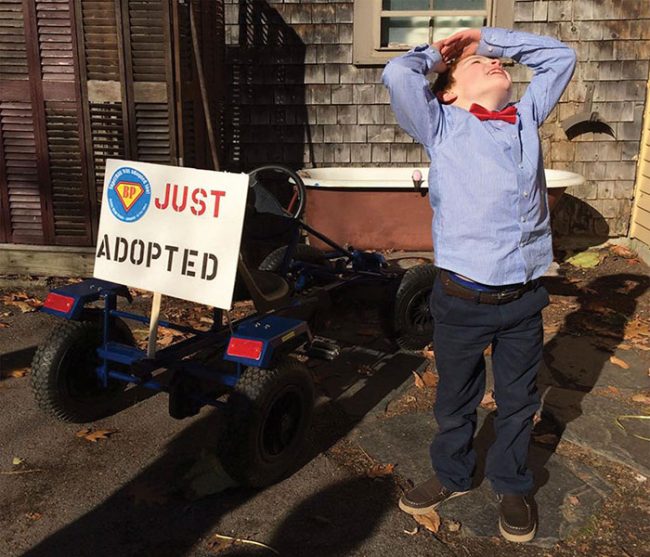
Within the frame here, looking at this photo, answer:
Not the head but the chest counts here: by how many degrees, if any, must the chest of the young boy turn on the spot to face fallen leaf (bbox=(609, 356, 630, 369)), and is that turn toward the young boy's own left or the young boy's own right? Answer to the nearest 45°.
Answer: approximately 90° to the young boy's own left

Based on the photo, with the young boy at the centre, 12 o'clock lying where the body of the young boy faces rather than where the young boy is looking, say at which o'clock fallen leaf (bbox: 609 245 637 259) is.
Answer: The fallen leaf is roughly at 8 o'clock from the young boy.

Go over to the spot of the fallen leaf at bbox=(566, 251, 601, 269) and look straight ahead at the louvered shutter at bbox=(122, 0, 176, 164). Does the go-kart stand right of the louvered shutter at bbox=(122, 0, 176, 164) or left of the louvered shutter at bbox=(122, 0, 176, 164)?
left

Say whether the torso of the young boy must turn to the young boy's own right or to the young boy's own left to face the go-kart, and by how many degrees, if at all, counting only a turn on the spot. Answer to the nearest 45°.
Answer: approximately 135° to the young boy's own right

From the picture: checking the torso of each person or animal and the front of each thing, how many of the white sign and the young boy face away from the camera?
0

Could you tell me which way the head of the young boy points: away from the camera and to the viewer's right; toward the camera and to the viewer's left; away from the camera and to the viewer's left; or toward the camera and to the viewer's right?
toward the camera and to the viewer's right

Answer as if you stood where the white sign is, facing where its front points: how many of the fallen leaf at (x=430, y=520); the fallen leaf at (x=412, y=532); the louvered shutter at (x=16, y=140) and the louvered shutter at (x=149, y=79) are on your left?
2

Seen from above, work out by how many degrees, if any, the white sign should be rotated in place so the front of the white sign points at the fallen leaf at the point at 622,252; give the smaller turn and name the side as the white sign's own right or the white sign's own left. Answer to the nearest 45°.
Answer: approximately 180°

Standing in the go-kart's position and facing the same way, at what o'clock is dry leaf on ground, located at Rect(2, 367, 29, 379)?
The dry leaf on ground is roughly at 9 o'clock from the go-kart.

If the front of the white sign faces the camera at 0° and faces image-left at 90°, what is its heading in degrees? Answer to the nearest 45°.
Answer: approximately 45°

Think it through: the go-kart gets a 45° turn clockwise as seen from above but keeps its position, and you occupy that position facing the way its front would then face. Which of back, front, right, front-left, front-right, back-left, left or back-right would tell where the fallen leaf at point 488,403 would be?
front

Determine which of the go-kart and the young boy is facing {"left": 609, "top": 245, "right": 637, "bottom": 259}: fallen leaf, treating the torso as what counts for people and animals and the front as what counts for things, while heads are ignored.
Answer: the go-kart

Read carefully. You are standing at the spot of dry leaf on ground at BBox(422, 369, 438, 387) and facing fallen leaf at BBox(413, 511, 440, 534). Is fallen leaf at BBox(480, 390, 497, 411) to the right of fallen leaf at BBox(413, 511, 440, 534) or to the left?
left
